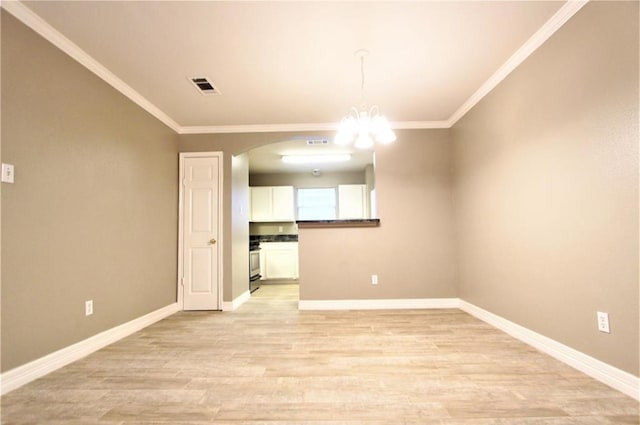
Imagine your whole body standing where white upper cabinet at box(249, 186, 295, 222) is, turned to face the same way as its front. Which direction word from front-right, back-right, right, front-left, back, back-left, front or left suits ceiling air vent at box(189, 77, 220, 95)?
front

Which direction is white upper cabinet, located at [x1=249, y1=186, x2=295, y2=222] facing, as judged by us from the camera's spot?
facing the viewer

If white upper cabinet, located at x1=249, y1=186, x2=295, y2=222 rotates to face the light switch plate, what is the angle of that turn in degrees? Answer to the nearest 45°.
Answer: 0° — it already faces it

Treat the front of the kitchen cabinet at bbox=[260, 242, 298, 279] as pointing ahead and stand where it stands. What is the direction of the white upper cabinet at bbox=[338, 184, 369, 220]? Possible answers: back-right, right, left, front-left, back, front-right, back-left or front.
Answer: left

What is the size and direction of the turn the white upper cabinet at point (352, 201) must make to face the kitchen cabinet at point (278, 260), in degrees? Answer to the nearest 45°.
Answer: approximately 90° to its right

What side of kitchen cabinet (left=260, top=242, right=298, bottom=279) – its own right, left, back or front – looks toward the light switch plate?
front

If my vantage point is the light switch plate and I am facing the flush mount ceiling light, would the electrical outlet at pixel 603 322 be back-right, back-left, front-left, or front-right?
front-right

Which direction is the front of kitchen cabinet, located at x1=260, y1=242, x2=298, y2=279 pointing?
toward the camera

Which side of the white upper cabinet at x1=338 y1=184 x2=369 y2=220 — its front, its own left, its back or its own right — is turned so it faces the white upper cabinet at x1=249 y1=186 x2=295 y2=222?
right

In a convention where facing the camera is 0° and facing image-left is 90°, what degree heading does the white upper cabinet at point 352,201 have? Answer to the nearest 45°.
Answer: approximately 0°

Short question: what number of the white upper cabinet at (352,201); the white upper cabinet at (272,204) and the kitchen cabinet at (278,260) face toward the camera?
3

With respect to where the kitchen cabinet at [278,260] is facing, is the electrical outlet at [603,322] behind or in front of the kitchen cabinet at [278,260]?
in front
